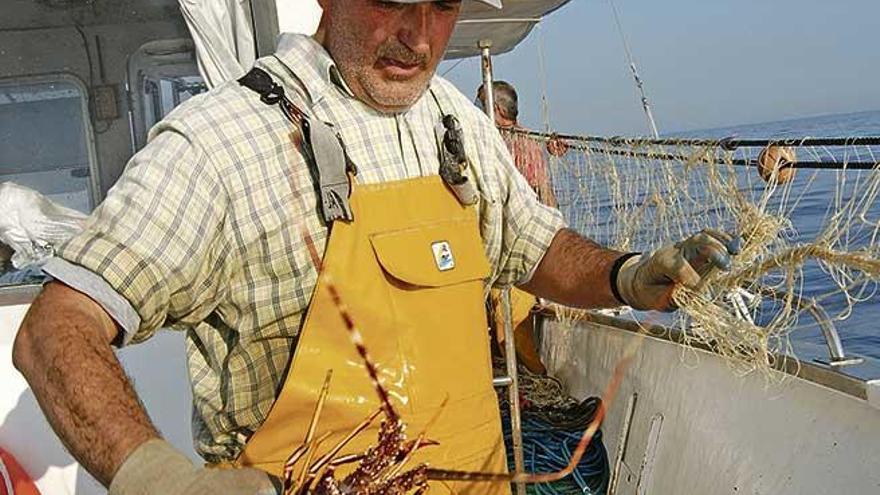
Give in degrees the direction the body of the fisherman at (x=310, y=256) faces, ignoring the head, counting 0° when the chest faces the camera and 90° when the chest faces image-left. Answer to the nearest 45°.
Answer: approximately 315°

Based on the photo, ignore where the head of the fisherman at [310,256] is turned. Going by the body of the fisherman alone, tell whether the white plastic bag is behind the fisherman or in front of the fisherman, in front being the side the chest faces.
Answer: behind
